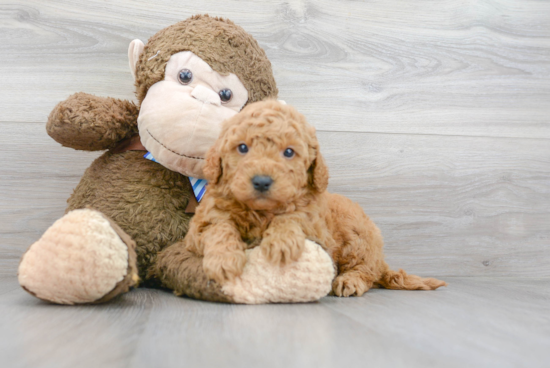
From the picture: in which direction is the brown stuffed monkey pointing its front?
toward the camera

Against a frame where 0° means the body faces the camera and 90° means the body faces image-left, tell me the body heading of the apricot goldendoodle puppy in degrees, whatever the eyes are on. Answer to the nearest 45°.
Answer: approximately 45°
